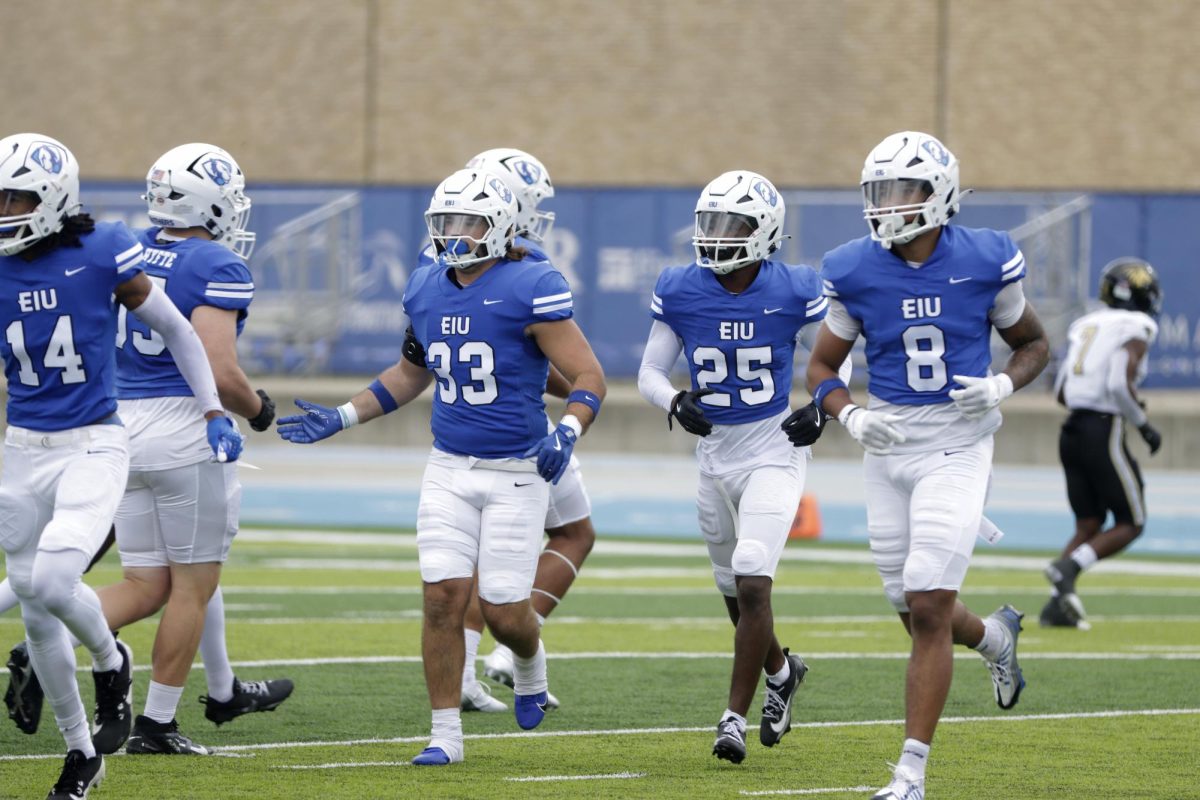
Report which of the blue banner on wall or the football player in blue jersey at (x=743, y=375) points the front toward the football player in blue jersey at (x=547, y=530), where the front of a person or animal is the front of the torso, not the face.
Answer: the blue banner on wall

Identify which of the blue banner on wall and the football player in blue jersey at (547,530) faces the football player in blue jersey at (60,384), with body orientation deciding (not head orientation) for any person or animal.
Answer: the blue banner on wall

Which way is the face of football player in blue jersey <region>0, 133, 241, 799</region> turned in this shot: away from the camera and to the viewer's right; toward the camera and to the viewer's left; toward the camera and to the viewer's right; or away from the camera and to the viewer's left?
toward the camera and to the viewer's left

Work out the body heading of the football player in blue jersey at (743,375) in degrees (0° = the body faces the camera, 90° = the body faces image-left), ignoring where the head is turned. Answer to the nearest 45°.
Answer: approximately 0°

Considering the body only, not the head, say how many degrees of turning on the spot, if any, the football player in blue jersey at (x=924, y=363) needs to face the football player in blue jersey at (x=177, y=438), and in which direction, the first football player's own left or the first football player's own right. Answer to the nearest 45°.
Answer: approximately 90° to the first football player's own right

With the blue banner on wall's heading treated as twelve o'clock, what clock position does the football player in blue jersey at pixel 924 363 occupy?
The football player in blue jersey is roughly at 12 o'clock from the blue banner on wall.

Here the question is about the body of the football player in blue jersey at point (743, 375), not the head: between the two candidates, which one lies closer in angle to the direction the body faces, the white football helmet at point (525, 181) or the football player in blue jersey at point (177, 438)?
the football player in blue jersey

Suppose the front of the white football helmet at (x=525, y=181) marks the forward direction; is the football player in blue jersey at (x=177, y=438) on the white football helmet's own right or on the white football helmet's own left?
on the white football helmet's own right

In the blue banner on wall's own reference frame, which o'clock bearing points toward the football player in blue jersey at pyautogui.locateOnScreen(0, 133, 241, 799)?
The football player in blue jersey is roughly at 12 o'clock from the blue banner on wall.

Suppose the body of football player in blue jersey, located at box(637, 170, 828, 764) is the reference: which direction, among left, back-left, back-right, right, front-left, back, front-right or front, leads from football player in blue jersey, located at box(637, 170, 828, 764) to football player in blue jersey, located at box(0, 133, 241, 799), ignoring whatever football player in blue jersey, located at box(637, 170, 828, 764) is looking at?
front-right

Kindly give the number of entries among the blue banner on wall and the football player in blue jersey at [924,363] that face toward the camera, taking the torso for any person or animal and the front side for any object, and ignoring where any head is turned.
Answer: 2

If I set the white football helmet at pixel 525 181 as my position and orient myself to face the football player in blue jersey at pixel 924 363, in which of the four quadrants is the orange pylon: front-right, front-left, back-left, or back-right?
back-left

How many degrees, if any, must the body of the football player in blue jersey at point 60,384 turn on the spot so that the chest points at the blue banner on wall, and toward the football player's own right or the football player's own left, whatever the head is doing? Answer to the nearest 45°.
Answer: approximately 135° to the football player's own right
